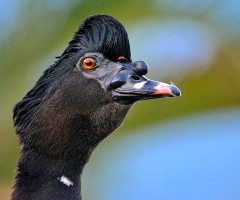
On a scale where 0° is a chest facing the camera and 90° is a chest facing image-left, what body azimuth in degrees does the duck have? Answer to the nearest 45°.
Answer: approximately 270°
